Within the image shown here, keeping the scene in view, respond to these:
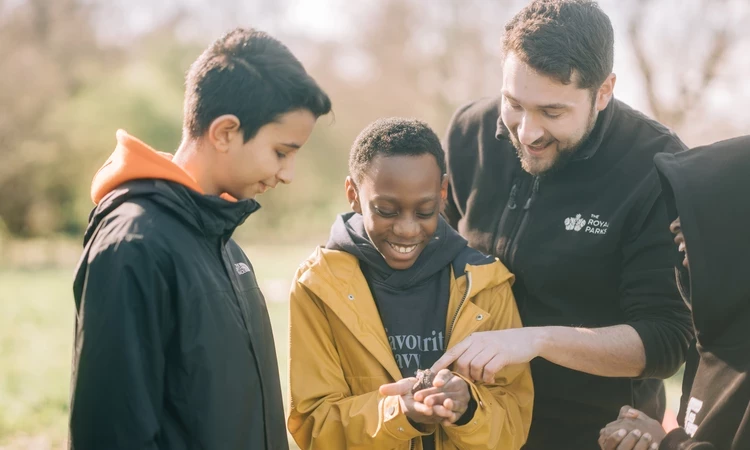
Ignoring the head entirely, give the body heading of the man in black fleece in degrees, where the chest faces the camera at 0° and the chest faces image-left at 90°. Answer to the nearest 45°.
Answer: approximately 45°

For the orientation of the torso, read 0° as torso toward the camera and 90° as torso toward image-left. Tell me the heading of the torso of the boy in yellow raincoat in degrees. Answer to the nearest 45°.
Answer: approximately 0°

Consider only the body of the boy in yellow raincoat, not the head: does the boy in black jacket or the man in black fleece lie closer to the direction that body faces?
the boy in black jacket

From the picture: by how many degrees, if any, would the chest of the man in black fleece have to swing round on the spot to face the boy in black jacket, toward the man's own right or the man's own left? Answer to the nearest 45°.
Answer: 0° — they already face them
